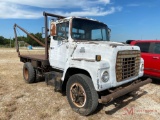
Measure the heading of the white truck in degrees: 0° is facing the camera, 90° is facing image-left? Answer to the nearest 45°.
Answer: approximately 315°
